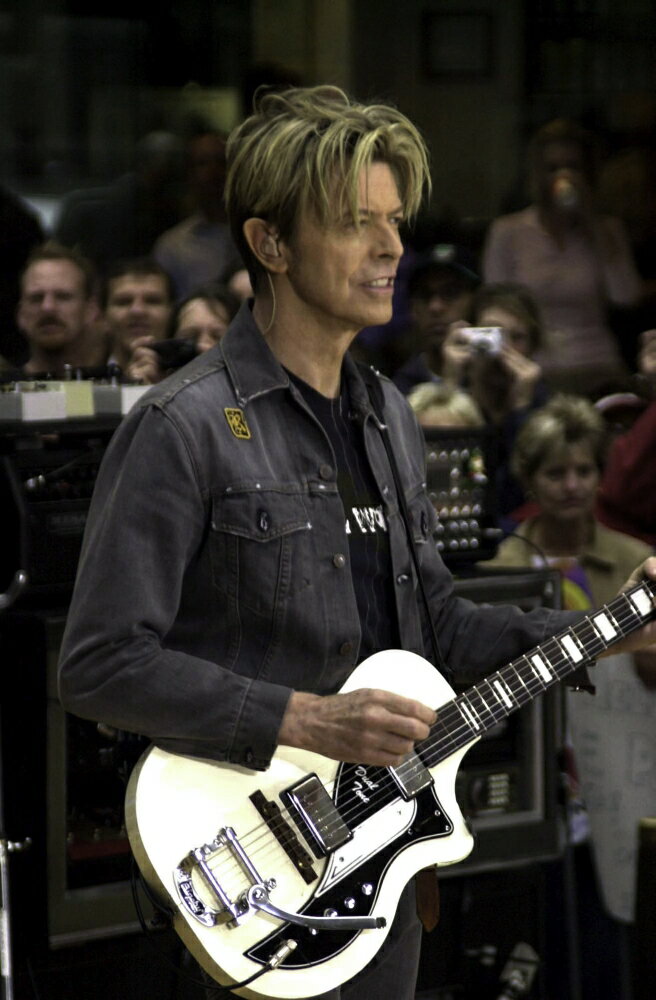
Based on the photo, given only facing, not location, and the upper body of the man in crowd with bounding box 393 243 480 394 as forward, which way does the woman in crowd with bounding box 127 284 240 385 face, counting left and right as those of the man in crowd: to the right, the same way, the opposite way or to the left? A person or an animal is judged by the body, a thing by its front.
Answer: the same way

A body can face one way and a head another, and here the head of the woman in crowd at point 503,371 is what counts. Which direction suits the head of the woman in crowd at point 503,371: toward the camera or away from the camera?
toward the camera

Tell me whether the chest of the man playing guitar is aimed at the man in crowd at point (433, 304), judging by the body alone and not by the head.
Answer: no

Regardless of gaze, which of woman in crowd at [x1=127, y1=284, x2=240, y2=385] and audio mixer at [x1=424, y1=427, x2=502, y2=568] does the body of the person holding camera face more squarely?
the audio mixer

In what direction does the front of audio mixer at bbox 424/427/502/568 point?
toward the camera

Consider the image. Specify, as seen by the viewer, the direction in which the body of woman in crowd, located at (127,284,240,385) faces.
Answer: toward the camera

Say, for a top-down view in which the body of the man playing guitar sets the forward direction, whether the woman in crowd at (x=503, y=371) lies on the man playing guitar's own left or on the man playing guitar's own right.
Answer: on the man playing guitar's own left

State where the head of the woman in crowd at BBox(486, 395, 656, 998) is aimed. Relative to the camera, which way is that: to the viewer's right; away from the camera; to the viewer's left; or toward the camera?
toward the camera

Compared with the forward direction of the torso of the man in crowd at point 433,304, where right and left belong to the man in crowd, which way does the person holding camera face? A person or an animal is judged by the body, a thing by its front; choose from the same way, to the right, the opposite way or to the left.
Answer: the same way

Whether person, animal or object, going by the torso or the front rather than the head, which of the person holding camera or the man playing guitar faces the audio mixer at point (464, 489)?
the person holding camera

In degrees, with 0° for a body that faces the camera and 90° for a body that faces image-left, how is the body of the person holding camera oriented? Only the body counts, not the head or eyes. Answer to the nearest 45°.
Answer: approximately 0°

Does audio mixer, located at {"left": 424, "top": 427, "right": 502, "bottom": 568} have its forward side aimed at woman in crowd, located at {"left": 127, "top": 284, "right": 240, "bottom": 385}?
no

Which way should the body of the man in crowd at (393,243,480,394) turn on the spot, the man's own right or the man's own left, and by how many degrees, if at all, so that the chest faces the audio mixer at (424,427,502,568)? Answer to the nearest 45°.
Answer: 0° — they already face it

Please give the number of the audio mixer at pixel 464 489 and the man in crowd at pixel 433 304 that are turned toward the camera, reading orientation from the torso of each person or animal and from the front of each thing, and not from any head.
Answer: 2

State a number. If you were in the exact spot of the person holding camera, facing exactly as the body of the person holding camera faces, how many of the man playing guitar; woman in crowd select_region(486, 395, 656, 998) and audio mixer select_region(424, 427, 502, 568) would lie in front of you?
3

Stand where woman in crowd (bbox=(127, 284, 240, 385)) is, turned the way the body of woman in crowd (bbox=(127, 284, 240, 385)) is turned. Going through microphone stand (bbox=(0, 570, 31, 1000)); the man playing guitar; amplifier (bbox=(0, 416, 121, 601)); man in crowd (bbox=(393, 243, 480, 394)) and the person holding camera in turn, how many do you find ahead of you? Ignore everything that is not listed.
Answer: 3

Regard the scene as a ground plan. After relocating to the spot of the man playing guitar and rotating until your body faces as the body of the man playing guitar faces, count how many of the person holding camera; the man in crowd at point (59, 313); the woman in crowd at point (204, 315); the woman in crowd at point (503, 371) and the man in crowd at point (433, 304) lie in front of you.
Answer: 0
